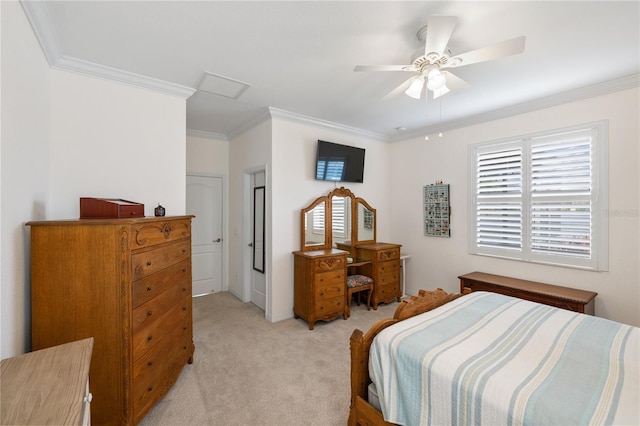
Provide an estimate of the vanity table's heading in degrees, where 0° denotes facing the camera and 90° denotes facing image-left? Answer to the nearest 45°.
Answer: approximately 315°

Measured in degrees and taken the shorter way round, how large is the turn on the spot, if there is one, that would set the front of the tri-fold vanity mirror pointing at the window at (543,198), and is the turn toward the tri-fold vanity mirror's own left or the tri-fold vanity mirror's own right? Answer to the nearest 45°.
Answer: approximately 45° to the tri-fold vanity mirror's own left

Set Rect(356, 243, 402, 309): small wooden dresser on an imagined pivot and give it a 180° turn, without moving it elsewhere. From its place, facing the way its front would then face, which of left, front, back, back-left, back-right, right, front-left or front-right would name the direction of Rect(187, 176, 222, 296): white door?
front-left

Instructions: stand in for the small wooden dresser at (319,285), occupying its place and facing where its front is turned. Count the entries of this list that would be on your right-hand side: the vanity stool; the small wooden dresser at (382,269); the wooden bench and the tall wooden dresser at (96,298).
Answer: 1

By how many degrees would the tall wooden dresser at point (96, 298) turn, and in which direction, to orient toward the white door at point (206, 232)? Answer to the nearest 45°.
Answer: approximately 90° to its left

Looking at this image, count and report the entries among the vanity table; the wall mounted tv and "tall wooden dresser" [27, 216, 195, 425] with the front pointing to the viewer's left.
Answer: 0

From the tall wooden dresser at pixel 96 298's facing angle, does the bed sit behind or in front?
in front

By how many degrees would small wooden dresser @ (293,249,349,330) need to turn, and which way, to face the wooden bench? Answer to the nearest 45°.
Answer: approximately 45° to its left

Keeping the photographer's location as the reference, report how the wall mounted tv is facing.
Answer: facing the viewer and to the right of the viewer

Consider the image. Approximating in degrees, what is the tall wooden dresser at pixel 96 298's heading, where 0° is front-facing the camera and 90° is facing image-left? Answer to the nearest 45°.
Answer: approximately 315°
